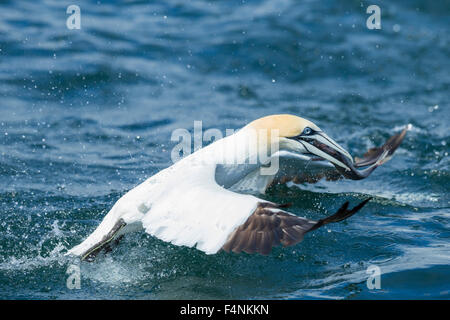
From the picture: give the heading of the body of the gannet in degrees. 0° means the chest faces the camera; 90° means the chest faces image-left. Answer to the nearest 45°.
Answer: approximately 270°
